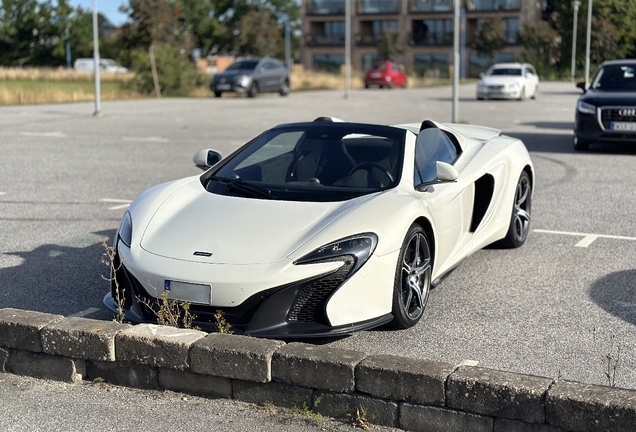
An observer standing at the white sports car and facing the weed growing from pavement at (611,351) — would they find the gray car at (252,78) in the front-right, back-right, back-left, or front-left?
back-left

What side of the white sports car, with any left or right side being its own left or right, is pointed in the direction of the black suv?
back

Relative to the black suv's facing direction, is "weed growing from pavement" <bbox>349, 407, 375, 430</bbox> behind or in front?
in front

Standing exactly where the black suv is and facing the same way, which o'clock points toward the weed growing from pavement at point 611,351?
The weed growing from pavement is roughly at 12 o'clock from the black suv.

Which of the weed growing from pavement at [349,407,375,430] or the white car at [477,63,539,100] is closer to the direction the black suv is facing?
the weed growing from pavement

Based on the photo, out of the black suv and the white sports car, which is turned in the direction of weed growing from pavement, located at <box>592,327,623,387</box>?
the black suv

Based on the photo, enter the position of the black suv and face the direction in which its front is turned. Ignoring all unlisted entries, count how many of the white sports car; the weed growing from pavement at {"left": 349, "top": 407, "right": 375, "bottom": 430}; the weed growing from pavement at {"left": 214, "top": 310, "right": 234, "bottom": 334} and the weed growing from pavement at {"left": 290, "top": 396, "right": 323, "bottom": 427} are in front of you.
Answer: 4

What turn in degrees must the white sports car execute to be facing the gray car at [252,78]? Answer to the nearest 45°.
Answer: approximately 135° to its right

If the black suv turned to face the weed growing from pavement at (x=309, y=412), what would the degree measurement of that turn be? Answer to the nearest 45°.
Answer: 0° — it already faces it

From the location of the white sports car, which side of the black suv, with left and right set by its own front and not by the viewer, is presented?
front

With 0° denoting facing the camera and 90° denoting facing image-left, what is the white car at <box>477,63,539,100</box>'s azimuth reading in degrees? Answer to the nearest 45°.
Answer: approximately 45°

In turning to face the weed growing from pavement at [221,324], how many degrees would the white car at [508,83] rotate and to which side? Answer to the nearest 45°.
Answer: approximately 45° to its left

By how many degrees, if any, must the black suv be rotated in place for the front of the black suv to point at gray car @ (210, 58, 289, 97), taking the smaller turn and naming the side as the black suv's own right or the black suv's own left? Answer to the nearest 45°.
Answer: approximately 135° to the black suv's own right

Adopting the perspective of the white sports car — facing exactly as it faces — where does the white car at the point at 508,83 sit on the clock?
The white car is roughly at 5 o'clock from the white sports car.

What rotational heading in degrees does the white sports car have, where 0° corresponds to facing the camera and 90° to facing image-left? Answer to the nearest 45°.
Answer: approximately 45°

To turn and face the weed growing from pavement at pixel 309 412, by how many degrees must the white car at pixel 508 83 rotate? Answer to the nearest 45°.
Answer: approximately 45° to its left

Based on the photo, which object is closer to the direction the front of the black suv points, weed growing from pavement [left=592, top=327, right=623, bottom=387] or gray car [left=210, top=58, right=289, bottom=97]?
the weed growing from pavement
